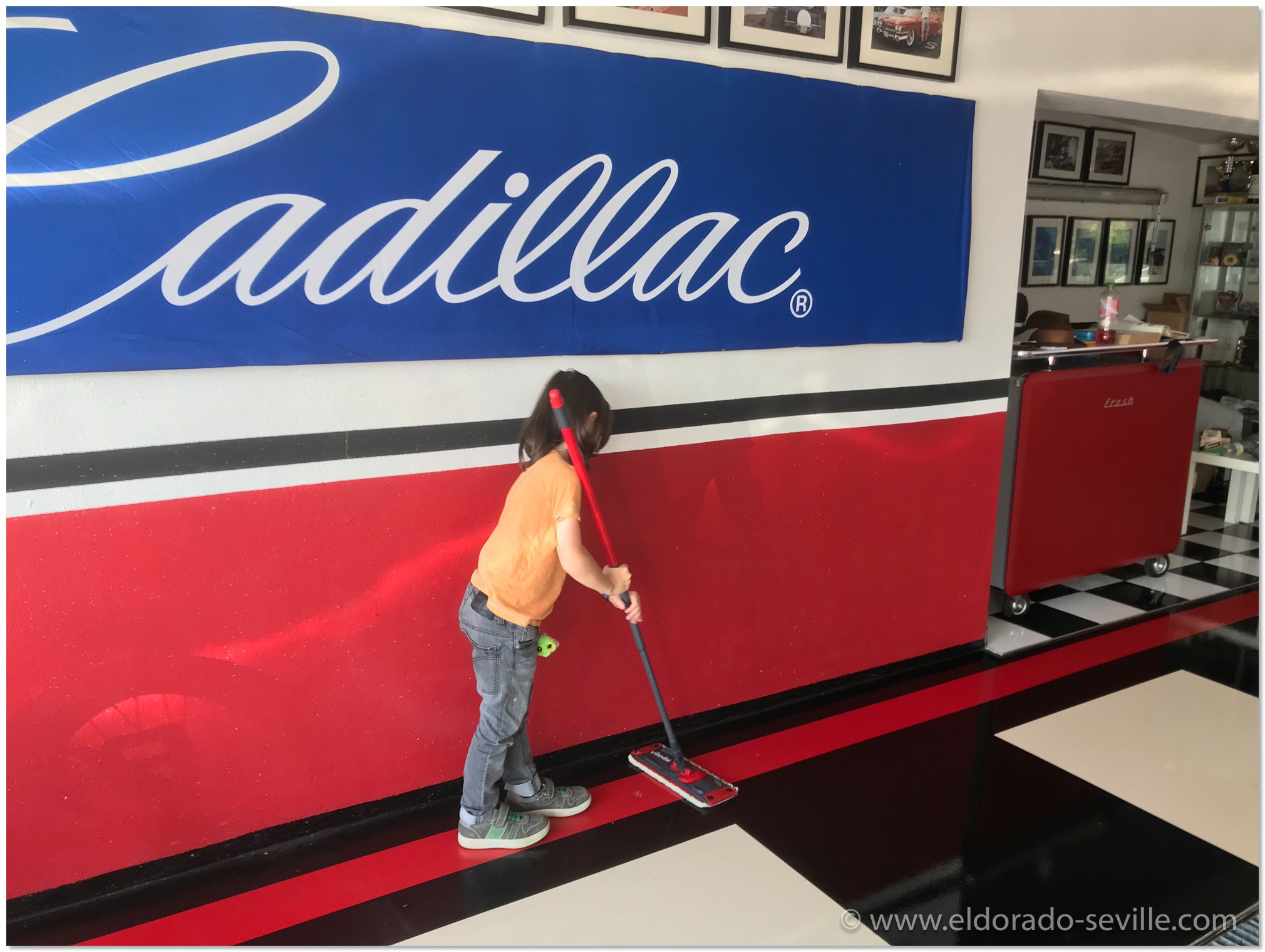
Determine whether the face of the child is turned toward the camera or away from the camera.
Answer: away from the camera

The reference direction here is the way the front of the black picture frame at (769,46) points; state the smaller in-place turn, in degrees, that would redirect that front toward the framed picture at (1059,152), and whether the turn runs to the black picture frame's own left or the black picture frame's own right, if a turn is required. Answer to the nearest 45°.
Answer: approximately 90° to the black picture frame's own left

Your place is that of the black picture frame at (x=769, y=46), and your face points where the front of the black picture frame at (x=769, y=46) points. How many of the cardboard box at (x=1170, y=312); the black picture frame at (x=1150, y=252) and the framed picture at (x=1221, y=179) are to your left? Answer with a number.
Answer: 3

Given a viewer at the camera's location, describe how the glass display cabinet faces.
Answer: facing the viewer

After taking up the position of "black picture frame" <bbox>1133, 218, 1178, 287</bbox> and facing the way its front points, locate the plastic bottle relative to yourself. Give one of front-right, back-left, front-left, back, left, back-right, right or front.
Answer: front-right

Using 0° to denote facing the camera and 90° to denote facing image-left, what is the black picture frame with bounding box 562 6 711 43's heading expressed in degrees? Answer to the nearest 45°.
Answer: approximately 315°

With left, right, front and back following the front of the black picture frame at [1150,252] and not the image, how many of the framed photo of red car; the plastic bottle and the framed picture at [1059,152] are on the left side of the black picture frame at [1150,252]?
0

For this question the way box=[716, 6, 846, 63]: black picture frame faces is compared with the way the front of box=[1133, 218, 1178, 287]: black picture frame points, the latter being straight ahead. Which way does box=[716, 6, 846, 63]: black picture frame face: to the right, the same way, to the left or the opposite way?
the same way

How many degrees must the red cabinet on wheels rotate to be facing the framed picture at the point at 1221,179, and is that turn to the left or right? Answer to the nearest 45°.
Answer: approximately 135° to its left

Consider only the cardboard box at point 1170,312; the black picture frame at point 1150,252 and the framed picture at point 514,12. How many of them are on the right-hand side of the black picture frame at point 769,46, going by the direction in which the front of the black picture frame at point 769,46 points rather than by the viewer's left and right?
1

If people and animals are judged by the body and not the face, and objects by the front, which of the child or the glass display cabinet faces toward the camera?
the glass display cabinet
